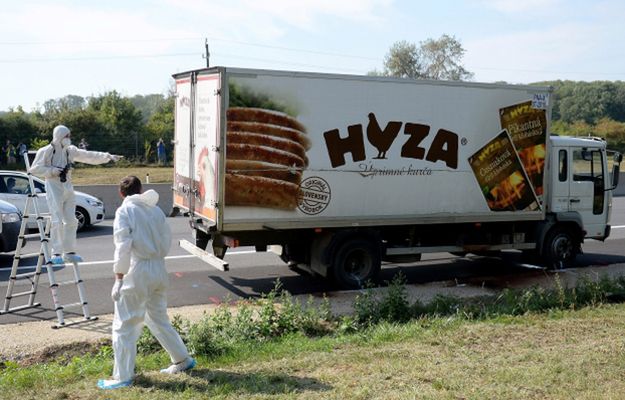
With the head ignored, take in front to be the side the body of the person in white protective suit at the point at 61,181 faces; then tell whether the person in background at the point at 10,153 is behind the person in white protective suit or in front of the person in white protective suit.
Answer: behind

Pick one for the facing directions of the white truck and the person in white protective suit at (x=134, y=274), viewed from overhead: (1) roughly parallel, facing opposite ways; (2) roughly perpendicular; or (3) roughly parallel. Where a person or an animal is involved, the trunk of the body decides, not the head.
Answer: roughly perpendicular

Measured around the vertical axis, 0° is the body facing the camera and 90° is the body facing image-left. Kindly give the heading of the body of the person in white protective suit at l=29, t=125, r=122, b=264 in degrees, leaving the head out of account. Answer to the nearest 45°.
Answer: approximately 315°

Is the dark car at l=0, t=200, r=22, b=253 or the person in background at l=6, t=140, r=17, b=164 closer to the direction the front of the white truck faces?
the person in background

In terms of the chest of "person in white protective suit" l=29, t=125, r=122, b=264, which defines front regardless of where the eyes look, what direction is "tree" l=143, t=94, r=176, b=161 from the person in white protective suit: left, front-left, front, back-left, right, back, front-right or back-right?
back-left

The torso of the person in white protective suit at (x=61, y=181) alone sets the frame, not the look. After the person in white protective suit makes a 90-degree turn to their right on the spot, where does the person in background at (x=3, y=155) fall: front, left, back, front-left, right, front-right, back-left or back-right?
back-right

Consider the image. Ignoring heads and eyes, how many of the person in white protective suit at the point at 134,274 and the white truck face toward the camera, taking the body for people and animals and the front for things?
0

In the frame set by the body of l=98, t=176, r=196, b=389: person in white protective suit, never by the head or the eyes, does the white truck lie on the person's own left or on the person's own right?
on the person's own right

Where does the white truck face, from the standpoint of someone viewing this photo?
facing away from the viewer and to the right of the viewer

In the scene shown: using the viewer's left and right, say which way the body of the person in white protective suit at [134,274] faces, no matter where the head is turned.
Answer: facing away from the viewer and to the left of the viewer

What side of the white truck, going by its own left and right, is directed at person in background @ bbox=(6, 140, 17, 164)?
left
